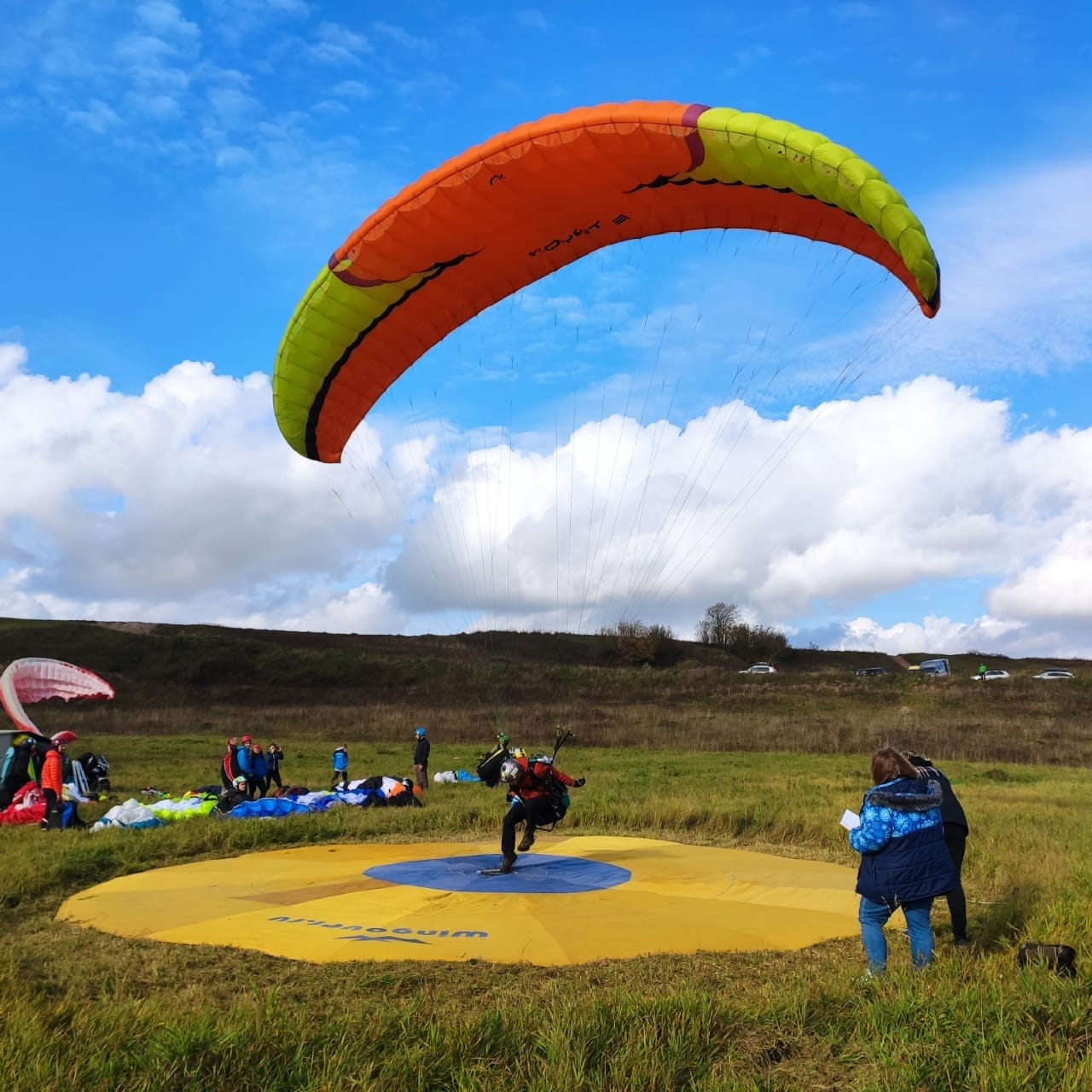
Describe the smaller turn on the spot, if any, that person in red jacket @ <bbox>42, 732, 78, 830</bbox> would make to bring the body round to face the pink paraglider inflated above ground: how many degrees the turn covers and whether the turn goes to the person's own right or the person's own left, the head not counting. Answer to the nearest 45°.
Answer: approximately 90° to the person's own left

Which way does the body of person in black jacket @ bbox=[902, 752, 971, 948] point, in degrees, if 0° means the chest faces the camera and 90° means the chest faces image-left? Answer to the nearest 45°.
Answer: approximately 90°

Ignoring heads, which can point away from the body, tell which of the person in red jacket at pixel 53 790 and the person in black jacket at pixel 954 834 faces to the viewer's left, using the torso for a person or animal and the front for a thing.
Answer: the person in black jacket

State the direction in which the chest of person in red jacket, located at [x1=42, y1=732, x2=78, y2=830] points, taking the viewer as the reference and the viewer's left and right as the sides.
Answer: facing to the right of the viewer

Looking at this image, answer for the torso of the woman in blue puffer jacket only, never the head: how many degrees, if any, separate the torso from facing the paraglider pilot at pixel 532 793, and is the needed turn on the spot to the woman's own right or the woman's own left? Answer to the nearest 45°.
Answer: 0° — they already face them

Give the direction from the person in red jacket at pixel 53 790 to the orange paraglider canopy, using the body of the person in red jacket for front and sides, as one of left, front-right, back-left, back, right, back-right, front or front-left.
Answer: front-right

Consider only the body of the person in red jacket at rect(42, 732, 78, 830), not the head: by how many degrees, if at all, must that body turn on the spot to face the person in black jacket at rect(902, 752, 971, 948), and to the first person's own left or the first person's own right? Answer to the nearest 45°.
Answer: approximately 45° to the first person's own right

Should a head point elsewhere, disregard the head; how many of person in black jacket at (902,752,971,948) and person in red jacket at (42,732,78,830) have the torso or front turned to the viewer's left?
1

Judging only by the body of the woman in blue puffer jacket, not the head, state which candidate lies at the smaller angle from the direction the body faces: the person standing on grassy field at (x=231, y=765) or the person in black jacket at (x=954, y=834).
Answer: the person standing on grassy field

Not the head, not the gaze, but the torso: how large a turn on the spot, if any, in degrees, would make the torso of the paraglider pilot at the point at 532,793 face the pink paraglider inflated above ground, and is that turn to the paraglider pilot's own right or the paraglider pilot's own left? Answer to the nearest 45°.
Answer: approximately 90° to the paraglider pilot's own right
